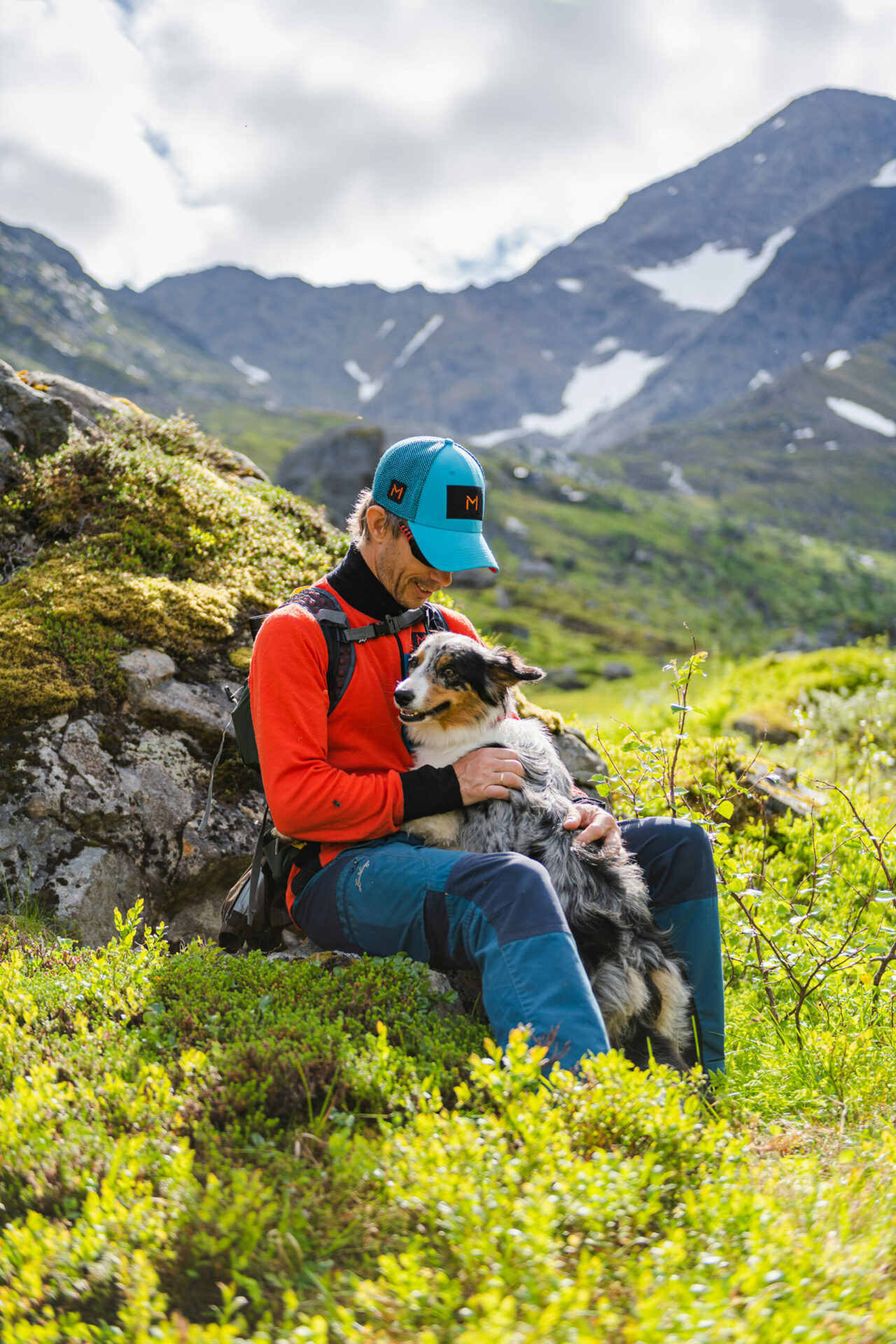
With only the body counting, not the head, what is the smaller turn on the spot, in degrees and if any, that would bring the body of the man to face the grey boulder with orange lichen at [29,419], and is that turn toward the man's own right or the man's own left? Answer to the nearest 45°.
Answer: approximately 180°

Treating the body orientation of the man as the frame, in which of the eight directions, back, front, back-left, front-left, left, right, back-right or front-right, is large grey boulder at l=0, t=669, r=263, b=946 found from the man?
back

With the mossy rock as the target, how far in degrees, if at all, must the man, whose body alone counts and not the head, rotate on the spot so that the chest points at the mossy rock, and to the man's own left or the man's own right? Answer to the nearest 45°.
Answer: approximately 180°

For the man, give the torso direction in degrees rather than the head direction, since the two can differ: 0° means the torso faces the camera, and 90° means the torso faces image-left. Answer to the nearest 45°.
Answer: approximately 315°
